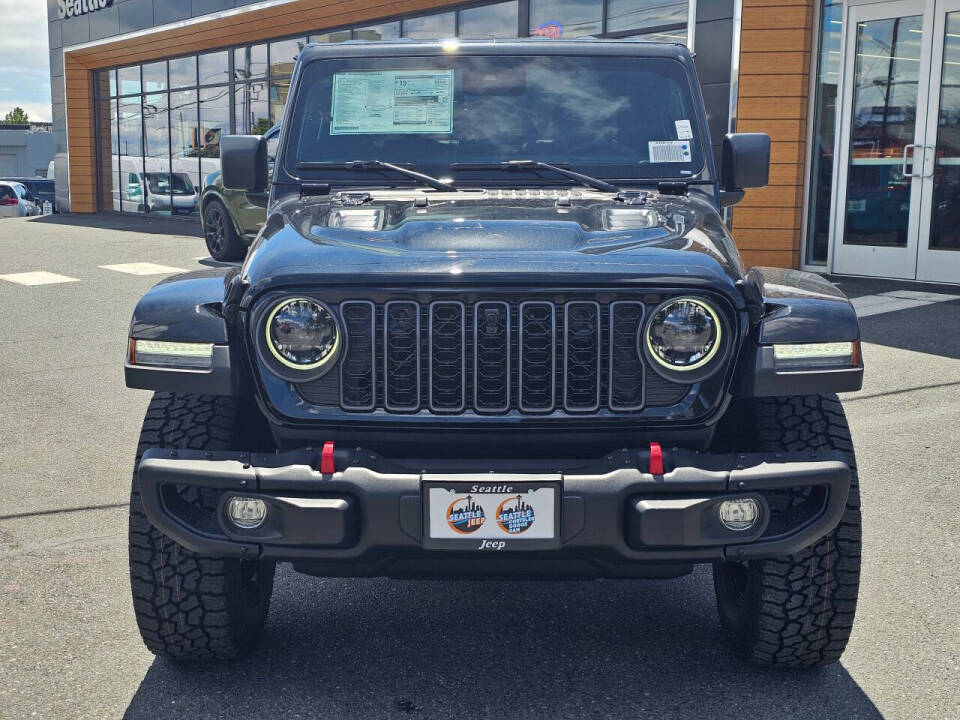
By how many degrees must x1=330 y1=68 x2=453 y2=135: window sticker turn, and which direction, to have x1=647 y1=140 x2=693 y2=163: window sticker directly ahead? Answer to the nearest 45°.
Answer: approximately 90° to its left

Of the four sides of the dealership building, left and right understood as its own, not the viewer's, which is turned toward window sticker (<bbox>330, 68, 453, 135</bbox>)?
front

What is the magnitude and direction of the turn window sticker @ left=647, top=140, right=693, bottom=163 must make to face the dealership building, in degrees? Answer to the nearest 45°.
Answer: approximately 180°

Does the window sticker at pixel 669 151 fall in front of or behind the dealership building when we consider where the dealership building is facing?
in front

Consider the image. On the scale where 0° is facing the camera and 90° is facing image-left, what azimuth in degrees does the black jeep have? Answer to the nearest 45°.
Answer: approximately 0°

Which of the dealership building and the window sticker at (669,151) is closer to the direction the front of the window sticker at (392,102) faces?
the window sticker

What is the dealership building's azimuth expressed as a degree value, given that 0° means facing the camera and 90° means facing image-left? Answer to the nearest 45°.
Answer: approximately 45°

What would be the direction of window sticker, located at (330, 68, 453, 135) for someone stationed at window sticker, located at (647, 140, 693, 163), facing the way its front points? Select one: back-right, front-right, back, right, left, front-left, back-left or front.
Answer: right
